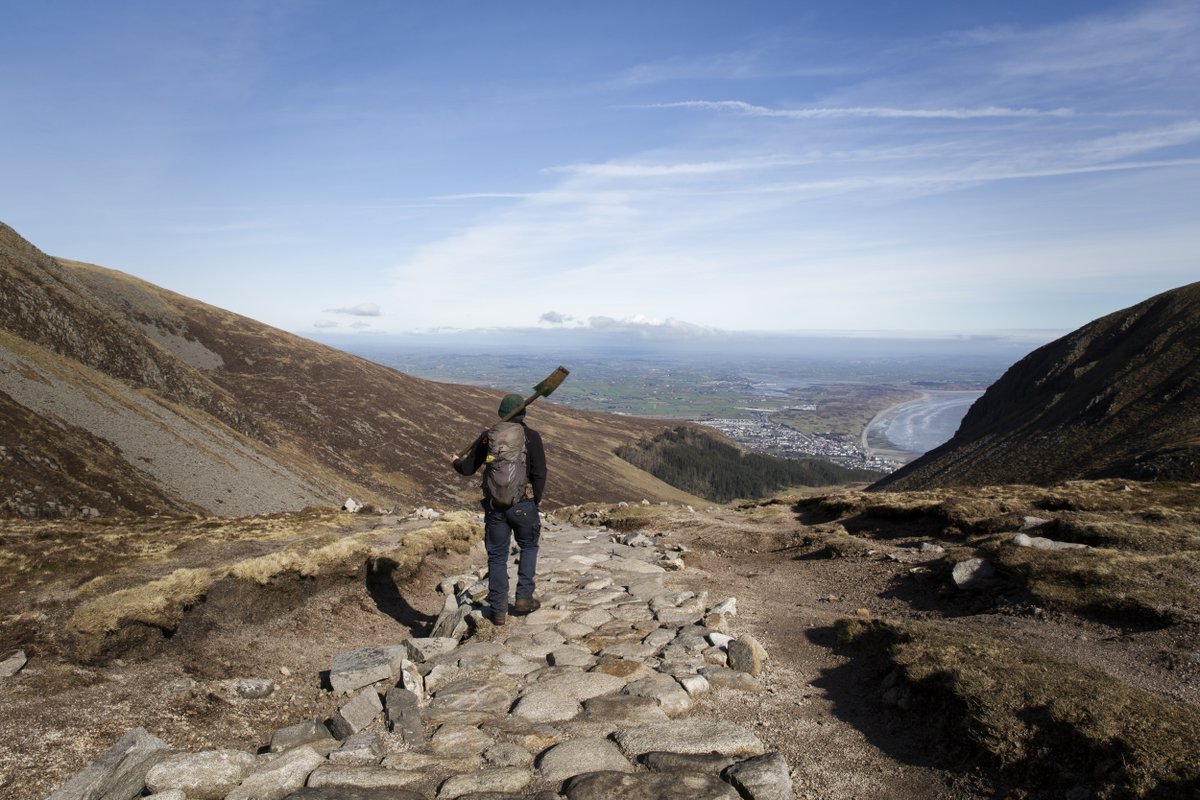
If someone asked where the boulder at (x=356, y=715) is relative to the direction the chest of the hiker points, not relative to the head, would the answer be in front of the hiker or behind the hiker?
behind

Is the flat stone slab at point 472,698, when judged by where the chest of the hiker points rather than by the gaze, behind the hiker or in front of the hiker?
behind

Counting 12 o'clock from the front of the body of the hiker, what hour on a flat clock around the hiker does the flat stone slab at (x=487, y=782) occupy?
The flat stone slab is roughly at 6 o'clock from the hiker.

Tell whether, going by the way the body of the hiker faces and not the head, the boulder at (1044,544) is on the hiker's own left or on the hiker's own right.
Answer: on the hiker's own right

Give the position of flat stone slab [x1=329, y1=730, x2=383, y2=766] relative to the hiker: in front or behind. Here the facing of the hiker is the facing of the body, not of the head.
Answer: behind

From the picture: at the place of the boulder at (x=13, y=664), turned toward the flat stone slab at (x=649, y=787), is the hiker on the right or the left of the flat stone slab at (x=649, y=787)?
left

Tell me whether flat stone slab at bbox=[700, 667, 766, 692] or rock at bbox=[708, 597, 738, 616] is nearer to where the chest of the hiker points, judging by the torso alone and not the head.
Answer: the rock

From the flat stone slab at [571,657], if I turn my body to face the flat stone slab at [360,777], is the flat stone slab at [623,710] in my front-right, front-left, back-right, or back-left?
front-left

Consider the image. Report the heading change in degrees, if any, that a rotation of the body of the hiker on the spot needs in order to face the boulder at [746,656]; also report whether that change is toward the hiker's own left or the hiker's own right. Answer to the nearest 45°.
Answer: approximately 135° to the hiker's own right

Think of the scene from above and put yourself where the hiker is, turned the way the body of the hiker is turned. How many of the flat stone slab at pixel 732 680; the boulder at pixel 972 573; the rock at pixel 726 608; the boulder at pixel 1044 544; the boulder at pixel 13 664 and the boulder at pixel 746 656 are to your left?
1

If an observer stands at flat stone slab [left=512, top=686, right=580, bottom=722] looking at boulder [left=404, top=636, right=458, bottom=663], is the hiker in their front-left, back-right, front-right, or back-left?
front-right

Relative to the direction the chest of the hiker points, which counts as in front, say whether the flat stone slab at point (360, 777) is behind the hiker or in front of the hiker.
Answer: behind

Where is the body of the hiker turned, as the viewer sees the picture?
away from the camera

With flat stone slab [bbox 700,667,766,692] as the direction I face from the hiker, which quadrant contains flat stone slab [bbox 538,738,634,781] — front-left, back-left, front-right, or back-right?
front-right
